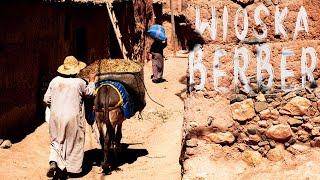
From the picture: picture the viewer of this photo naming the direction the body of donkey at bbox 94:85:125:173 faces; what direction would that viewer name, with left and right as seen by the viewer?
facing away from the viewer

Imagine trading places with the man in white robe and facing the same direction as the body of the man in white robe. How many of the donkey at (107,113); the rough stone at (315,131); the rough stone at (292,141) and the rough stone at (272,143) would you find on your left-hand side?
0

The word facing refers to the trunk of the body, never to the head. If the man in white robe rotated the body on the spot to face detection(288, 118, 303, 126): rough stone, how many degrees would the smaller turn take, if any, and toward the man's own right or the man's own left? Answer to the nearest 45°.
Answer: approximately 135° to the man's own right

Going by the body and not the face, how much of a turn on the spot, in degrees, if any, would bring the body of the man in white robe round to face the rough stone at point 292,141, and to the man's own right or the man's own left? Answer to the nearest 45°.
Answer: approximately 135° to the man's own right

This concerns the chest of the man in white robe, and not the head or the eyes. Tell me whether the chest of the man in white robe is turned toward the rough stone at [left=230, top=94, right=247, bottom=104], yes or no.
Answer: no

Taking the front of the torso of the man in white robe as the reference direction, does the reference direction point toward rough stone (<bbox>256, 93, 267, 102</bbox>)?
no

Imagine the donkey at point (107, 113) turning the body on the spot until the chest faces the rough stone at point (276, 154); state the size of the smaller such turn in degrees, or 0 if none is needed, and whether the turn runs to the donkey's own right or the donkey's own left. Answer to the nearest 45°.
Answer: approximately 135° to the donkey's own right

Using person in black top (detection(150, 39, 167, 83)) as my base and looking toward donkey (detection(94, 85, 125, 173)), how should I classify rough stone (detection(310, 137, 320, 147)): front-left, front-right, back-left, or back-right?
front-left

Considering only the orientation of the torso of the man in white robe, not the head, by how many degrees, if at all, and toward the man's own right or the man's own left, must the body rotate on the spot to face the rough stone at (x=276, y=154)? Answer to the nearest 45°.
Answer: approximately 135° to the man's own right

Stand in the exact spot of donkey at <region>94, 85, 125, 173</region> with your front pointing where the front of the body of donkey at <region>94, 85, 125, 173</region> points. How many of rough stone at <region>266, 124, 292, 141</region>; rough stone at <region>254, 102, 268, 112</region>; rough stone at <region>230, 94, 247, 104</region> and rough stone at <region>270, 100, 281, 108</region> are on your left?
0

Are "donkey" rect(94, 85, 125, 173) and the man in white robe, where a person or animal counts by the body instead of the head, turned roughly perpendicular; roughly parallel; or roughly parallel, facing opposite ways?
roughly parallel

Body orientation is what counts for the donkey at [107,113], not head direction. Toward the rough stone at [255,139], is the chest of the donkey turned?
no

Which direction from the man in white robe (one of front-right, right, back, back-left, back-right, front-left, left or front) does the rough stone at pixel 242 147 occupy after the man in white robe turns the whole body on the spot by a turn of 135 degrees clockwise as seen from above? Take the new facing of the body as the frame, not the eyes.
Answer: front

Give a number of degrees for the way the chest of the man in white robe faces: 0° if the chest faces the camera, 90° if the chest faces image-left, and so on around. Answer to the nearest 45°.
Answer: approximately 180°
